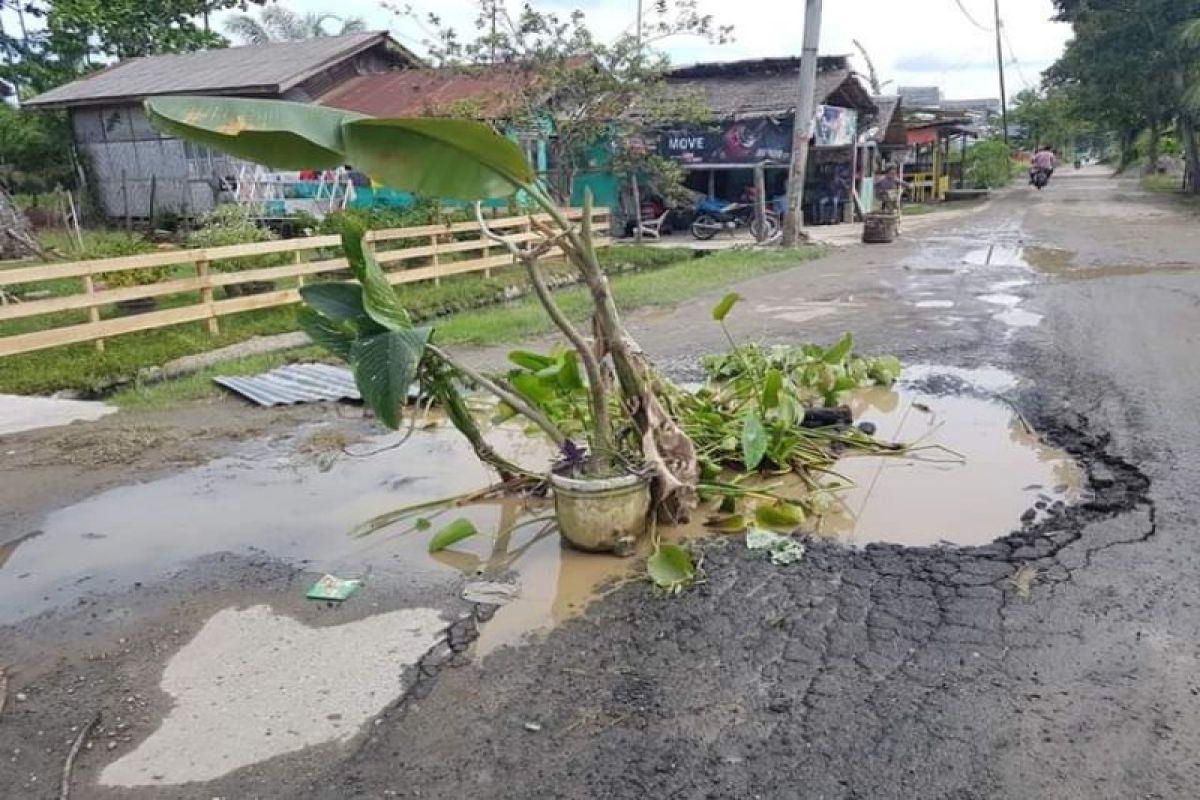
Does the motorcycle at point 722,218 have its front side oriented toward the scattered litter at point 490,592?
no

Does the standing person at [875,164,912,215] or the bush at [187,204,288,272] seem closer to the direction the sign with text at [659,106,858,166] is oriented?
the bush

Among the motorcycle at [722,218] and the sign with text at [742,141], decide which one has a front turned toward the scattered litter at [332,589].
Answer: the sign with text

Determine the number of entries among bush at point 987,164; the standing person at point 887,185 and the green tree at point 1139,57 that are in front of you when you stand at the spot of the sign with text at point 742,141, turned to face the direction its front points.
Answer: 0

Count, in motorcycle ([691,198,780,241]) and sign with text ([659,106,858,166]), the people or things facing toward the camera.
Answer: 1

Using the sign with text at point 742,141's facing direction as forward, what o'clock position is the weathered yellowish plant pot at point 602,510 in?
The weathered yellowish plant pot is roughly at 12 o'clock from the sign with text.

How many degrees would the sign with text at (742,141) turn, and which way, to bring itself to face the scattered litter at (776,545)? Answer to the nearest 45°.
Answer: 0° — it already faces it

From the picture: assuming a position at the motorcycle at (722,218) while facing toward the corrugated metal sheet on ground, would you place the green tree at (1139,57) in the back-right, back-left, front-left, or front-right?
back-left

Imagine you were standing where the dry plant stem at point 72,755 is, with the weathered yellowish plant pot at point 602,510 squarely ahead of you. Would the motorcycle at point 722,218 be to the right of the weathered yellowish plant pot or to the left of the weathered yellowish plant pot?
left

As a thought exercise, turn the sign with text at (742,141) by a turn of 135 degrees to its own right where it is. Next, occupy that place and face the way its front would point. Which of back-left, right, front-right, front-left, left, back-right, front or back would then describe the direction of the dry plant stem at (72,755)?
back-left

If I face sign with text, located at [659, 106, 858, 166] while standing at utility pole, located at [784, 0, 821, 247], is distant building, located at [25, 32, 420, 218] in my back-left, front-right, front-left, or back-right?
front-left

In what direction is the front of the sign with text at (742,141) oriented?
toward the camera
